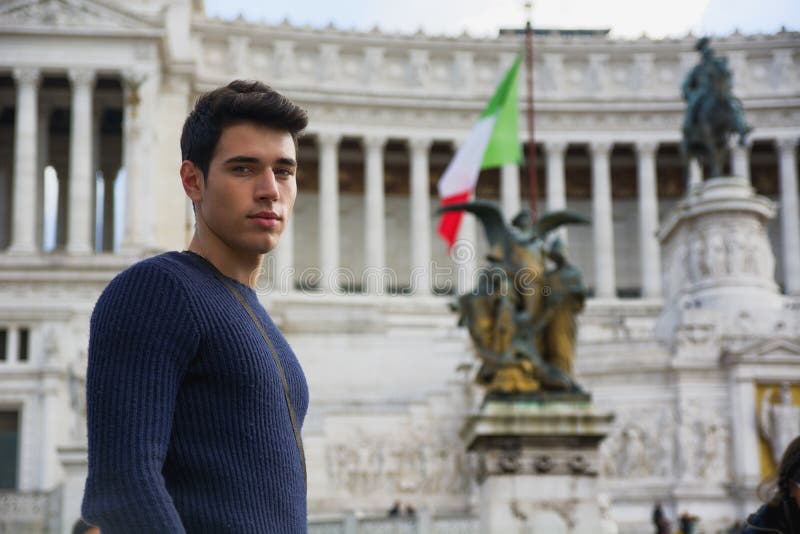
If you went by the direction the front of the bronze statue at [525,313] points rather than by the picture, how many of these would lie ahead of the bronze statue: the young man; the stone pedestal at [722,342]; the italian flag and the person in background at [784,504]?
2

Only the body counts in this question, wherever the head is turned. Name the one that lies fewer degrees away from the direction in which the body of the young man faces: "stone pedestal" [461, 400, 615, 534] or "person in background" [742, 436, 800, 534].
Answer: the person in background

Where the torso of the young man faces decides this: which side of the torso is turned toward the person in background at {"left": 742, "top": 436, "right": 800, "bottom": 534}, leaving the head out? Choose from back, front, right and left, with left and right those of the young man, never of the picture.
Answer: left

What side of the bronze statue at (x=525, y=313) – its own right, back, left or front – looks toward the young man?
front

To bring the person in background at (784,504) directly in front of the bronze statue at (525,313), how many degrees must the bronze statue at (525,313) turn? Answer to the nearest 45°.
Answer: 0° — it already faces them

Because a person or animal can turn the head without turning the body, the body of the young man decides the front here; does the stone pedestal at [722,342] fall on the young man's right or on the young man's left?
on the young man's left

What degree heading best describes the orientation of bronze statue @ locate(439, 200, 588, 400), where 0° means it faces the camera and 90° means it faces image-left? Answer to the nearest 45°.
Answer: approximately 0°

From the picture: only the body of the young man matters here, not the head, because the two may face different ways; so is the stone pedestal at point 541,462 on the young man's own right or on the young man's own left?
on the young man's own left

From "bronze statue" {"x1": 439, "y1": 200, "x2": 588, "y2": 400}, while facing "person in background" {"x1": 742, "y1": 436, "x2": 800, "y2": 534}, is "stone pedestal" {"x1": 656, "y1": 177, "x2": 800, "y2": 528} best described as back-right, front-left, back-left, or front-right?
back-left

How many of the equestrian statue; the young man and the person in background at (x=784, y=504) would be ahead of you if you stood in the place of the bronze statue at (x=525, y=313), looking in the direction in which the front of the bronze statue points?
2
